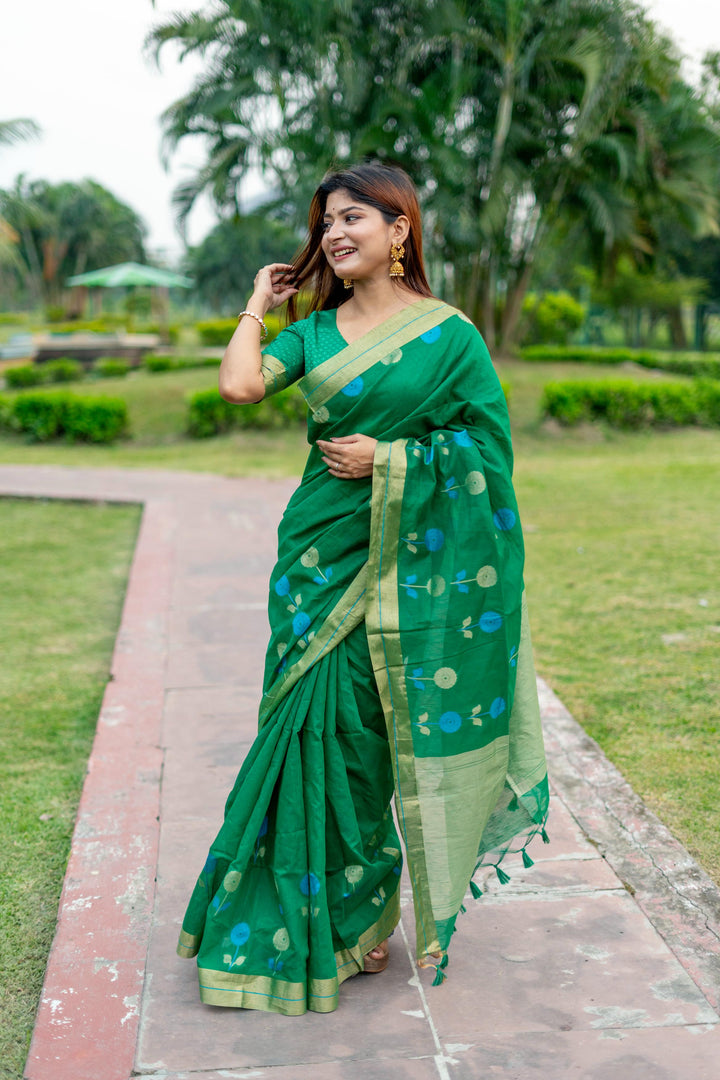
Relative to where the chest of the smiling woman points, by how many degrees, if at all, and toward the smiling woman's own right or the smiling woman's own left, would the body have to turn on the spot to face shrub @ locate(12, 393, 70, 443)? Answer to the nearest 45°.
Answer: approximately 135° to the smiling woman's own right

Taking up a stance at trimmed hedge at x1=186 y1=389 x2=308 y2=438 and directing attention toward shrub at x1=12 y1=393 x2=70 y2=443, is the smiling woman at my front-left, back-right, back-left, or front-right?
back-left

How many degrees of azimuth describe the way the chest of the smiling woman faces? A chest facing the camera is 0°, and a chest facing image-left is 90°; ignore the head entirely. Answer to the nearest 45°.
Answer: approximately 45°

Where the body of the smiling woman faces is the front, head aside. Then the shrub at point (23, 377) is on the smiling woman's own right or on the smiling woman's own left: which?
on the smiling woman's own right

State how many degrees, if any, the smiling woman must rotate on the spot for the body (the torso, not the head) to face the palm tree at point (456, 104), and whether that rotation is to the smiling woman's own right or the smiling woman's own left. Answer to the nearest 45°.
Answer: approximately 135° to the smiling woman's own right

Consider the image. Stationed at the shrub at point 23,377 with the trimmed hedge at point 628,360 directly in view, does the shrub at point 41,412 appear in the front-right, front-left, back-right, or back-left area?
front-right

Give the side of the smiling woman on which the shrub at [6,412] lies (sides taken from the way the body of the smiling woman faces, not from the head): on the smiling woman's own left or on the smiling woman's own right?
on the smiling woman's own right

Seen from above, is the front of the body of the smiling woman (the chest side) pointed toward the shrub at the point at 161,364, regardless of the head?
no

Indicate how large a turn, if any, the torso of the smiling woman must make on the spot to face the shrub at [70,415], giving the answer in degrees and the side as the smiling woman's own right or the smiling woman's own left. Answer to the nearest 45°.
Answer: approximately 135° to the smiling woman's own right

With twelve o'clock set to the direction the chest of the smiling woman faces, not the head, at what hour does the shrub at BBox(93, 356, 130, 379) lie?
The shrub is roughly at 4 o'clock from the smiling woman.

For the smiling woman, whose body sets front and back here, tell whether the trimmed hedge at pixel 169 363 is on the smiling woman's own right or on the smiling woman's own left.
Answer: on the smiling woman's own right

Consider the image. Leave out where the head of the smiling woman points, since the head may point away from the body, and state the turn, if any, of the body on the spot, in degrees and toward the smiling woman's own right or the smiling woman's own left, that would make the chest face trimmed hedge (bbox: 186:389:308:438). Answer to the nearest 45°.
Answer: approximately 135° to the smiling woman's own right
